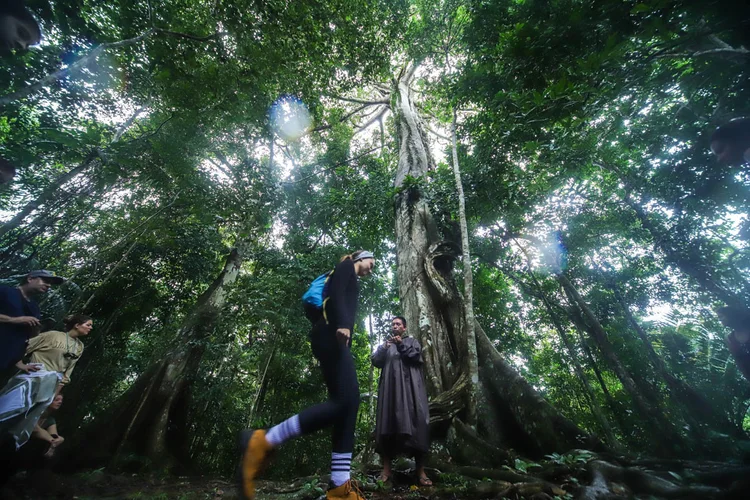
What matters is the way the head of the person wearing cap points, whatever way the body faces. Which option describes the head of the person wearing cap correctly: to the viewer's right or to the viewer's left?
to the viewer's right

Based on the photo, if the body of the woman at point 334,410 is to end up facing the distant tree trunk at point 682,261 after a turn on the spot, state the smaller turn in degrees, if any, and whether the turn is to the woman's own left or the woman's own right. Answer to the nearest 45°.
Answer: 0° — they already face it

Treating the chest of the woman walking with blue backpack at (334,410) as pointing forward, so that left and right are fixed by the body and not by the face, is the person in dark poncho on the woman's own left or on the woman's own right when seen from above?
on the woman's own left

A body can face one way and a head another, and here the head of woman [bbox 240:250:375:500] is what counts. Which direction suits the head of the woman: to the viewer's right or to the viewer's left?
to the viewer's right

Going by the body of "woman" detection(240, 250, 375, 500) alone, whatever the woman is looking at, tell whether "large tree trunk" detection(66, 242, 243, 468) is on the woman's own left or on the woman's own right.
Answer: on the woman's own left

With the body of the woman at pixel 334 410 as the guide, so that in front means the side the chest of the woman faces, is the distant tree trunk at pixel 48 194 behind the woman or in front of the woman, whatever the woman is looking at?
behind

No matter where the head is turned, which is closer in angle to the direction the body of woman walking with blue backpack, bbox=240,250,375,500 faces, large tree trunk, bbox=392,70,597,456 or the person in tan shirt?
the large tree trunk

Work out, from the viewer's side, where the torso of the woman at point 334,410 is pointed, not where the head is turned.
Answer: to the viewer's right

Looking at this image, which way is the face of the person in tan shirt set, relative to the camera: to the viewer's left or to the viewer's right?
to the viewer's right

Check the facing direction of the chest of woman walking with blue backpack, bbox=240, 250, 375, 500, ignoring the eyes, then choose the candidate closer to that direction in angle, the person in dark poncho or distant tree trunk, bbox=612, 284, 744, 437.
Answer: the distant tree trunk

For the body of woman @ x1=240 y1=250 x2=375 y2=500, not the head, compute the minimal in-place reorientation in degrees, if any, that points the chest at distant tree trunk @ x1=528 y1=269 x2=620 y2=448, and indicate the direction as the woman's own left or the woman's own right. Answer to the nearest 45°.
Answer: approximately 45° to the woman's own left
